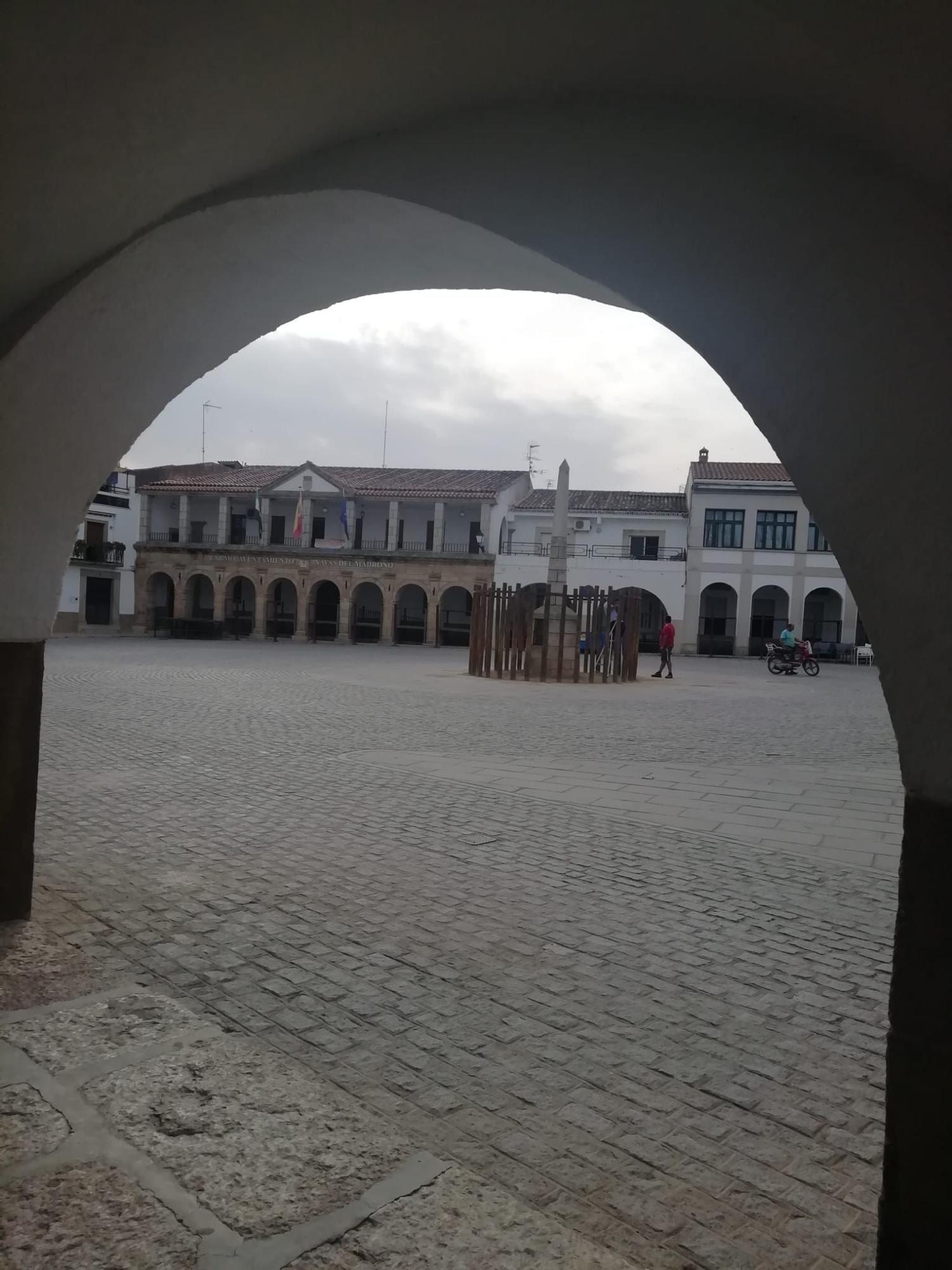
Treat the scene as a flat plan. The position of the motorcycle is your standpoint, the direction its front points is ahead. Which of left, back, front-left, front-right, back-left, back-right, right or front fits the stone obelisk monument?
back-right

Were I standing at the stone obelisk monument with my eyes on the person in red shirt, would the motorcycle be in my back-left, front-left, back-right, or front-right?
front-left

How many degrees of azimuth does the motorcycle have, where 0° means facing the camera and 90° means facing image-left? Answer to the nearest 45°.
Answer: approximately 270°

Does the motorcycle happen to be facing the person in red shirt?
no
